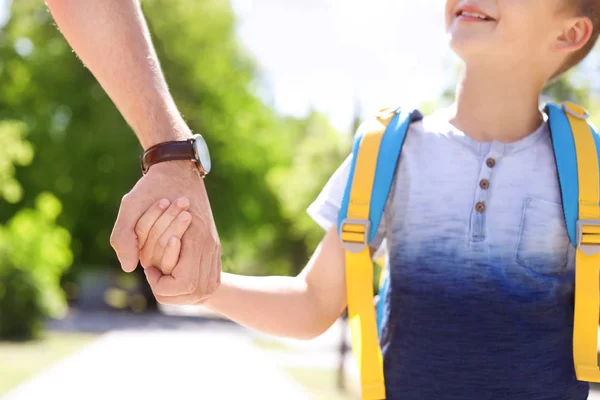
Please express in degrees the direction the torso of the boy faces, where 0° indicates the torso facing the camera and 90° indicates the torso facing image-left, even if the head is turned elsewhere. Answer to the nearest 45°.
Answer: approximately 0°

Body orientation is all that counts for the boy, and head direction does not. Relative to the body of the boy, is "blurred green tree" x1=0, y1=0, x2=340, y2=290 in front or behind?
behind
